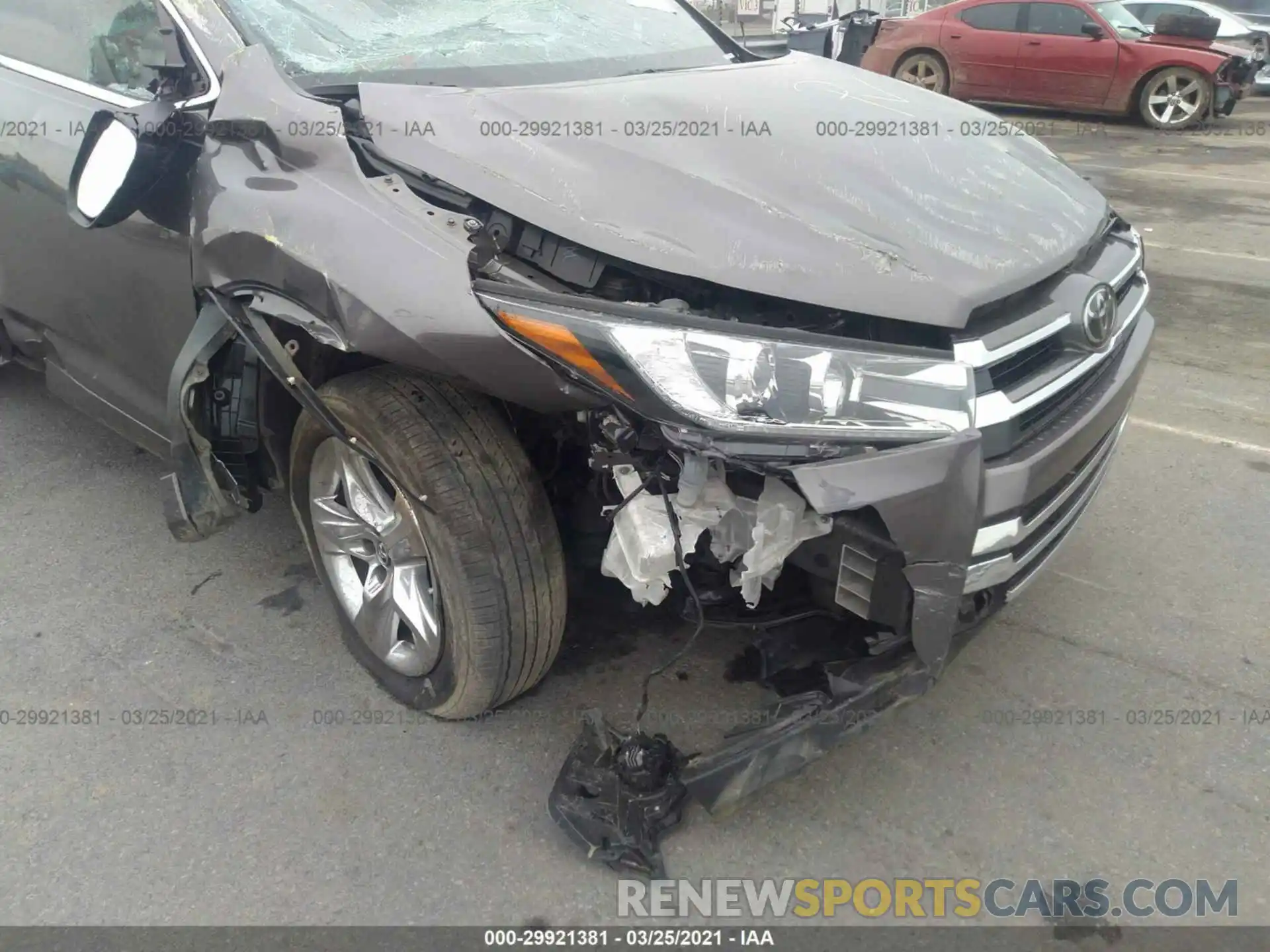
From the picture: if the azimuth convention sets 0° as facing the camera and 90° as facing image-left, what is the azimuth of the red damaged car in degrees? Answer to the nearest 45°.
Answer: approximately 270°

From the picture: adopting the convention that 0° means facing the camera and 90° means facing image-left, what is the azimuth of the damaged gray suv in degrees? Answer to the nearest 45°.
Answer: approximately 315°

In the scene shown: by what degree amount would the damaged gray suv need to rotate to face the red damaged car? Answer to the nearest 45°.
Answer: approximately 90° to its left

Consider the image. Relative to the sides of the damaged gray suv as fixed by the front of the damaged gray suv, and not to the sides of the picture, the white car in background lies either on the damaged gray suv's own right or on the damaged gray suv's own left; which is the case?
on the damaged gray suv's own left

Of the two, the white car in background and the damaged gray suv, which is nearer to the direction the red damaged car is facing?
the white car in background
